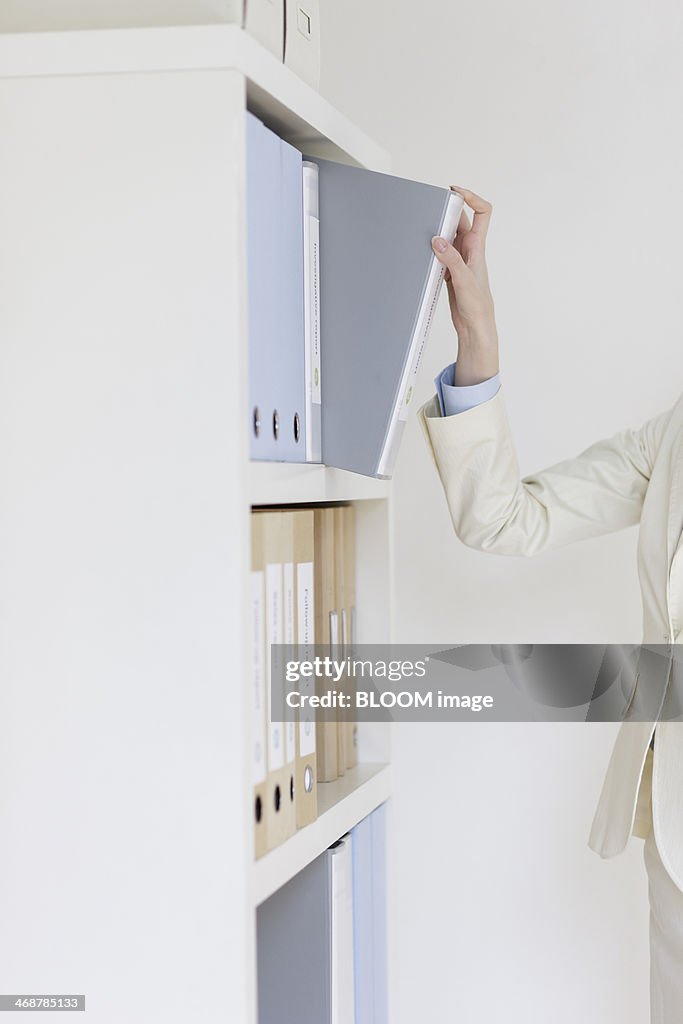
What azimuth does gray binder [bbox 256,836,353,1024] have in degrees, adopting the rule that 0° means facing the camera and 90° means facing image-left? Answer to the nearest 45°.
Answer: approximately 315°
